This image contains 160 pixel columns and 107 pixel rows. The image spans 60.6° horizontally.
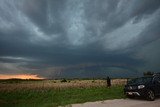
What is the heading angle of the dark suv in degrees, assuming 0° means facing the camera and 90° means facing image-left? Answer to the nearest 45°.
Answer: approximately 45°
